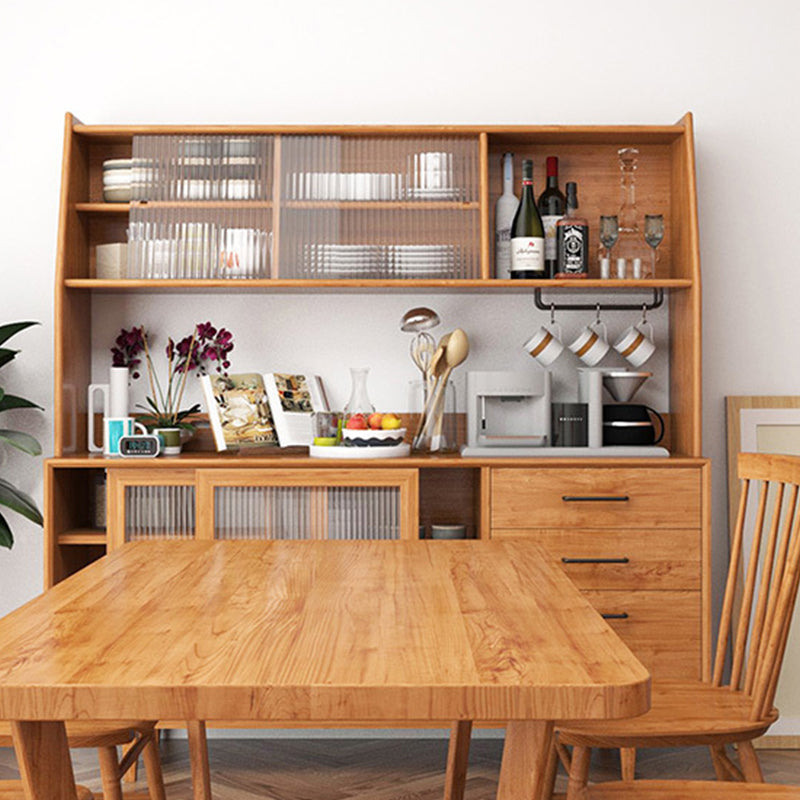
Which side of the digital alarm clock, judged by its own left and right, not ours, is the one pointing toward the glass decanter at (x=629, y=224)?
left

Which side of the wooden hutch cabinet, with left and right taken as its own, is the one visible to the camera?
front

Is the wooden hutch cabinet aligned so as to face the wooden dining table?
yes

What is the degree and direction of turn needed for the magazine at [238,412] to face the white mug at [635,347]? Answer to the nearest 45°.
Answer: approximately 90° to its left

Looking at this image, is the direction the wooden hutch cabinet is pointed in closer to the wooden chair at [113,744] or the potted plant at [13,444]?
the wooden chair

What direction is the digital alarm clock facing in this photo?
toward the camera

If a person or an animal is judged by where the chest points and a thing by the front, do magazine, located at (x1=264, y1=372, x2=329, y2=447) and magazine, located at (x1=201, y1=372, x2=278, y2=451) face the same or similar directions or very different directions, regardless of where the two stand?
same or similar directions

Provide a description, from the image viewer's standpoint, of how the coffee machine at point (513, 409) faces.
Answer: facing the viewer

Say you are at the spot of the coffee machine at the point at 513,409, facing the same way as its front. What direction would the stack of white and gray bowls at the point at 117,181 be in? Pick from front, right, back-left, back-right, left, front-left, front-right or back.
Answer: right

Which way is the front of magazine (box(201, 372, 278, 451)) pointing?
toward the camera
